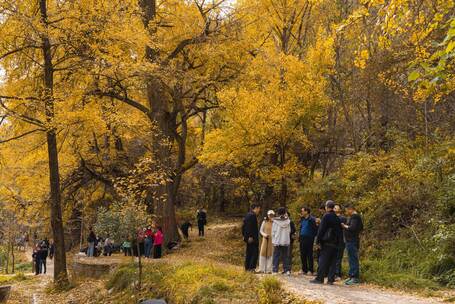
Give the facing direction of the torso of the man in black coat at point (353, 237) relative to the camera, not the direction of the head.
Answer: to the viewer's left

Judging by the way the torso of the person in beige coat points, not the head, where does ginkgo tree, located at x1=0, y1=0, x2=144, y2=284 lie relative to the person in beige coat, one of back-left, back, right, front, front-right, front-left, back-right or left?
back-right

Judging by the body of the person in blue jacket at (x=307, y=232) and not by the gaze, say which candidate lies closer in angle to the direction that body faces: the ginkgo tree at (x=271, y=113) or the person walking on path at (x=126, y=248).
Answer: the person walking on path

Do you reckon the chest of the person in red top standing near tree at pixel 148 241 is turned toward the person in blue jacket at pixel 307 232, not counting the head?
no

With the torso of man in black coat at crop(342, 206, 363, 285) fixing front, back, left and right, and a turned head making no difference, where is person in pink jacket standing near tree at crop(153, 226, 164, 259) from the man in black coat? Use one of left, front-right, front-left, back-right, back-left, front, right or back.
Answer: front-right

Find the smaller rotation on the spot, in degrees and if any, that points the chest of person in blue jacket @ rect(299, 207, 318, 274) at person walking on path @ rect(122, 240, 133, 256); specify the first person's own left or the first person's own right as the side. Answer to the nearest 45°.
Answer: approximately 90° to the first person's own right

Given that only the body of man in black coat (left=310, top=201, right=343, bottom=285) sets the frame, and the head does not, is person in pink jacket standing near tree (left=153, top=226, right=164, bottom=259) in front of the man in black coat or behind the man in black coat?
in front

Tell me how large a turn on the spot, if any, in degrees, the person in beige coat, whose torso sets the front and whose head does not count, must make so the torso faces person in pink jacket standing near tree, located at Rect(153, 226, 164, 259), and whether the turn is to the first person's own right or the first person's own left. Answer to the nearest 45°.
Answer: approximately 180°

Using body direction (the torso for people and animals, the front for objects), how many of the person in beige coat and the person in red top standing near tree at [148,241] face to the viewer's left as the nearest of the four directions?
0

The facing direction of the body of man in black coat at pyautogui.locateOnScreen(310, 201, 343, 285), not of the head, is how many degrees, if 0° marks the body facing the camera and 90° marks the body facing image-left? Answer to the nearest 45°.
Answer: approximately 135°
